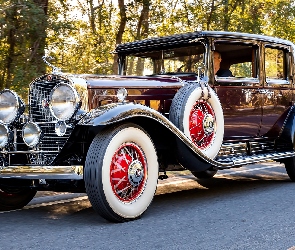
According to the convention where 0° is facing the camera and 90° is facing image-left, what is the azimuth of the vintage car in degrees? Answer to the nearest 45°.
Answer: approximately 45°
